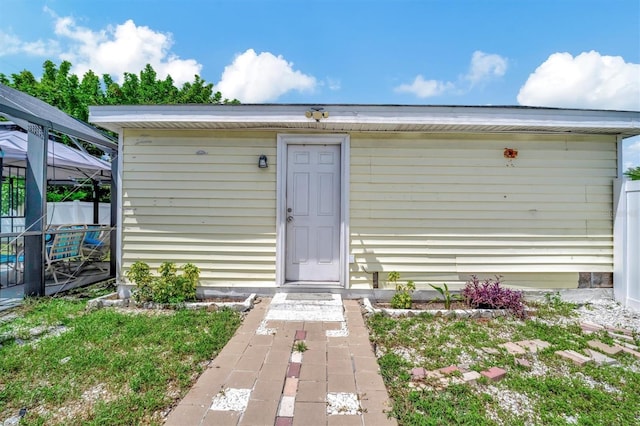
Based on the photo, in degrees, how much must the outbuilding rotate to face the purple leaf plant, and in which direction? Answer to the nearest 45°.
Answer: approximately 90° to its left

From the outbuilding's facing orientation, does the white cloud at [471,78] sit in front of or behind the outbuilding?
behind

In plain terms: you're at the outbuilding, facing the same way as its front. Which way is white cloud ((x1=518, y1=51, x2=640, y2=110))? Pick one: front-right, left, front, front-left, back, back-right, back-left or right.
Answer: back-left

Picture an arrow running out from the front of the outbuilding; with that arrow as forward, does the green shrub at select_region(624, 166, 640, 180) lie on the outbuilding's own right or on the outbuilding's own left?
on the outbuilding's own left

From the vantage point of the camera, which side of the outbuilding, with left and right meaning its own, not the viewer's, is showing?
front

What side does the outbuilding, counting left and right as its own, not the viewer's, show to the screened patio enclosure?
right

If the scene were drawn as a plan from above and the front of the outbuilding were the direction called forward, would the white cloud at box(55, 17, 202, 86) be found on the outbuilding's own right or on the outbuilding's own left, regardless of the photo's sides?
on the outbuilding's own right

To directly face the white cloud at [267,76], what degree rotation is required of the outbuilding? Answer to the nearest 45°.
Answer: approximately 135° to its right

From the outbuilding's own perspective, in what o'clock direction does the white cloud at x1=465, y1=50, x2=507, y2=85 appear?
The white cloud is roughly at 7 o'clock from the outbuilding.

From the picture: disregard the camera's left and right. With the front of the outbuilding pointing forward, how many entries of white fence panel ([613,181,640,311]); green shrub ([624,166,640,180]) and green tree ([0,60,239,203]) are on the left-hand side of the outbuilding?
2
